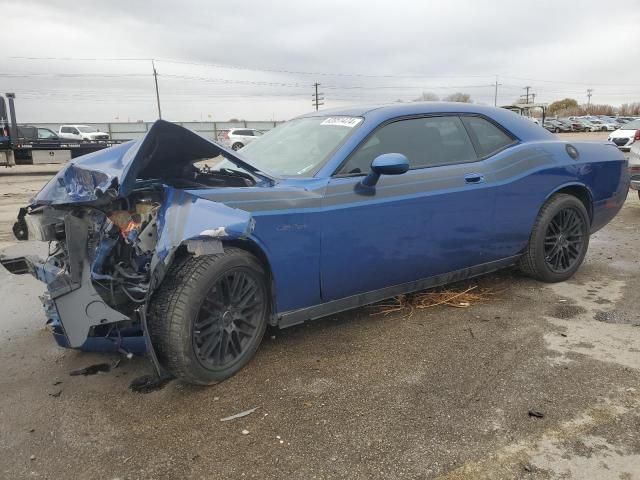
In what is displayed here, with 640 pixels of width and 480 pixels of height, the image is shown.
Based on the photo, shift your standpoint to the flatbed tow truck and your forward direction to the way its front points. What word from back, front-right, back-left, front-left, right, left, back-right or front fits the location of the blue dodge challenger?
left

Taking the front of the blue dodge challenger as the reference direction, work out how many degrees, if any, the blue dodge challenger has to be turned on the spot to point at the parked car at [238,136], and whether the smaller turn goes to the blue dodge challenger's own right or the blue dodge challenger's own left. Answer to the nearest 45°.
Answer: approximately 135° to the blue dodge challenger's own right

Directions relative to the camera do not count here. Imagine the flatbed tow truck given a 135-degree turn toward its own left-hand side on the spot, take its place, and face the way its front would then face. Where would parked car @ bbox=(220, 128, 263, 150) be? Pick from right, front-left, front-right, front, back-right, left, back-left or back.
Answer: left

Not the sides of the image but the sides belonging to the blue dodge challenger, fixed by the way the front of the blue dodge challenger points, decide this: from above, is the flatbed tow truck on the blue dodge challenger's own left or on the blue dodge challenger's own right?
on the blue dodge challenger's own right

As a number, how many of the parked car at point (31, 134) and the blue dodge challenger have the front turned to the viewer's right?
1

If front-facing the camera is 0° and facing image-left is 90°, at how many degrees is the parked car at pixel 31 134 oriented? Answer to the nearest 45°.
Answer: approximately 270°

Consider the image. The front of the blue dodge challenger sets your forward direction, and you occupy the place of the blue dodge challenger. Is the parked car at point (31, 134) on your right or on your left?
on your right

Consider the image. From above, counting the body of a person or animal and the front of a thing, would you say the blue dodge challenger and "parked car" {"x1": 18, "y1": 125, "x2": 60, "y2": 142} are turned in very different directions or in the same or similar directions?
very different directions

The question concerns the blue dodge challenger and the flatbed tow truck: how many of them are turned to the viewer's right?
0

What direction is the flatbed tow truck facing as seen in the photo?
to the viewer's left
